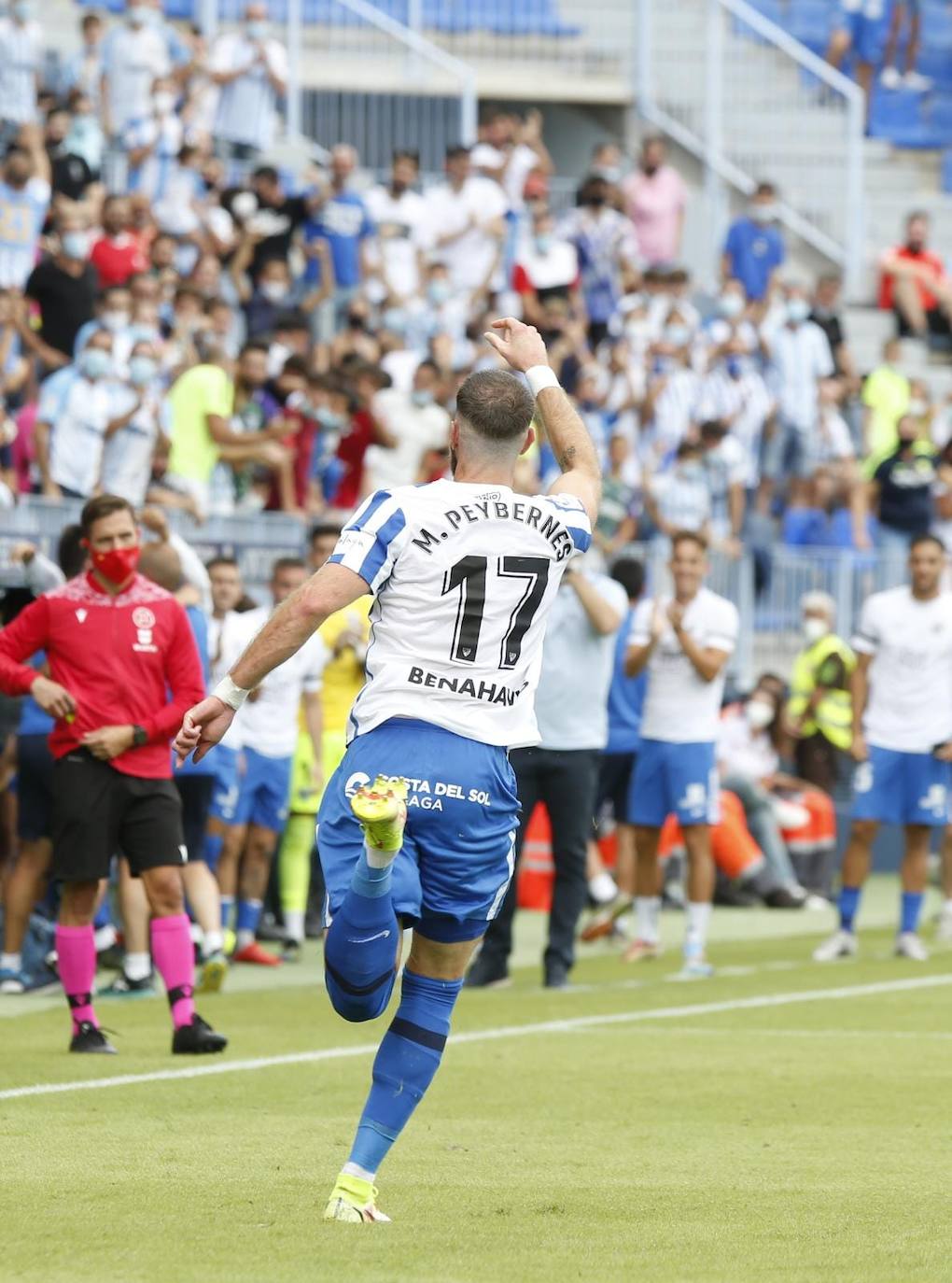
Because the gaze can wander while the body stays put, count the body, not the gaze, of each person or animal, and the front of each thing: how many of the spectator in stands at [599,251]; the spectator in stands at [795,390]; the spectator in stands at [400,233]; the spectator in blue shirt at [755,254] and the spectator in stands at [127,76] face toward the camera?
5

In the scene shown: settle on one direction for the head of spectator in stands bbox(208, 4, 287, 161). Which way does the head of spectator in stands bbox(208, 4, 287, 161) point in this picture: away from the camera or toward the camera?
toward the camera

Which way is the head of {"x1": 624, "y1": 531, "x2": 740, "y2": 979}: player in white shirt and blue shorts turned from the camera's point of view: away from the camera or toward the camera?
toward the camera

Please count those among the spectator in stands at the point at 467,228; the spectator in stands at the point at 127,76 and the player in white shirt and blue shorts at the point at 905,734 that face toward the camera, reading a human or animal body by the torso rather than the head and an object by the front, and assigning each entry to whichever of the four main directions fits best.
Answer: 3

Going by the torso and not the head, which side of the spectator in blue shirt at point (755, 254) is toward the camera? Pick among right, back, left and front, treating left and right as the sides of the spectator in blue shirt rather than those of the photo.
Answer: front

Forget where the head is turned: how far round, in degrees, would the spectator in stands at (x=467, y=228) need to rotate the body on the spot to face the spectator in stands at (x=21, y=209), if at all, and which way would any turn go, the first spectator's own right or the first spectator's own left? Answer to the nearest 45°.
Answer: approximately 45° to the first spectator's own right

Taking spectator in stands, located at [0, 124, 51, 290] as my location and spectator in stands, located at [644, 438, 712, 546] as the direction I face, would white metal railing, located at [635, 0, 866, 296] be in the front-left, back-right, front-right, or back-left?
front-left

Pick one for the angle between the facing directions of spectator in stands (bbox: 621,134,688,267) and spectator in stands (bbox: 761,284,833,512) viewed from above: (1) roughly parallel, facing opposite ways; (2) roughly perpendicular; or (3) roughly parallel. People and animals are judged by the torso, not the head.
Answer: roughly parallel

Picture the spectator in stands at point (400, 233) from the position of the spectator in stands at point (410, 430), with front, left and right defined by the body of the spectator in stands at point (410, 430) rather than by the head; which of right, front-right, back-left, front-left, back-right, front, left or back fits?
back-right

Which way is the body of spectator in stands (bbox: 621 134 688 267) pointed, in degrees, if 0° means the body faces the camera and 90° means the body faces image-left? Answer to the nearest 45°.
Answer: approximately 0°

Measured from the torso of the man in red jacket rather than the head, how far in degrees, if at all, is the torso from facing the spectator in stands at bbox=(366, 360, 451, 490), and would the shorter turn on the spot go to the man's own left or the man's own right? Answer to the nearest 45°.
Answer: approximately 180°

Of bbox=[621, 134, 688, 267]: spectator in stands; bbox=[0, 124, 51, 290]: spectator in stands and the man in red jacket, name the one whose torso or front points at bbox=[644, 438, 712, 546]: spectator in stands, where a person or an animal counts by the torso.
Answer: bbox=[621, 134, 688, 267]: spectator in stands

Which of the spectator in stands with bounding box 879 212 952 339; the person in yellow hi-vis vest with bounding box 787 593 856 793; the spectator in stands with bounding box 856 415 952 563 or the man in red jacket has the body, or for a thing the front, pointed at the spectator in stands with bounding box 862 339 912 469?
the spectator in stands with bounding box 879 212 952 339

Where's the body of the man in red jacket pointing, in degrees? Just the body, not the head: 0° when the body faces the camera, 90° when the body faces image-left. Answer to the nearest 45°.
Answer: approximately 0°

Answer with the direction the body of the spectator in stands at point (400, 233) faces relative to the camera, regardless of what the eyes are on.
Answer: toward the camera

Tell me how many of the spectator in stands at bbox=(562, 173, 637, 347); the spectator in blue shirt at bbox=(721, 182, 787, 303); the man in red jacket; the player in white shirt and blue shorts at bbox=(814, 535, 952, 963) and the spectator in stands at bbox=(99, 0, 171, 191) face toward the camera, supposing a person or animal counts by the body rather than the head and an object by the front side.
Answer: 5

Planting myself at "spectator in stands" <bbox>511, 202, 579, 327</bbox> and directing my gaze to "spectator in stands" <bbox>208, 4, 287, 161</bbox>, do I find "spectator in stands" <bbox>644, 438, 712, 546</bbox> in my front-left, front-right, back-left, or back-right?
back-left

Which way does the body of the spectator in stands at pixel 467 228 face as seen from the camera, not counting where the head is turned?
toward the camera
